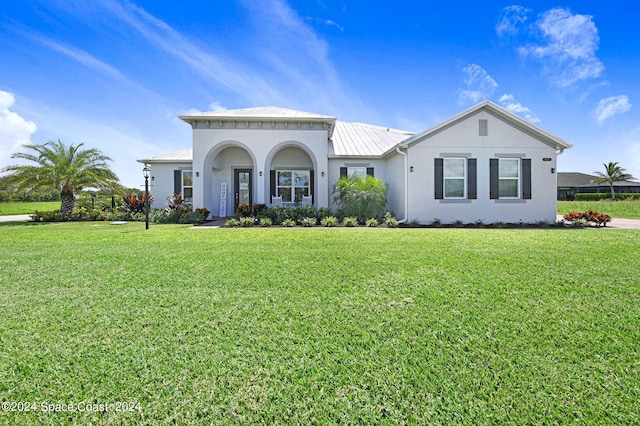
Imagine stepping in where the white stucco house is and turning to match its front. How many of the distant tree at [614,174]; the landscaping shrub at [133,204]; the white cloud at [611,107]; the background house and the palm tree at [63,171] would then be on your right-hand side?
2

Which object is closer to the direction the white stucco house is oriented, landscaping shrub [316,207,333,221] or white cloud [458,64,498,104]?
the landscaping shrub

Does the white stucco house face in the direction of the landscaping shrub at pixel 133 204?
no

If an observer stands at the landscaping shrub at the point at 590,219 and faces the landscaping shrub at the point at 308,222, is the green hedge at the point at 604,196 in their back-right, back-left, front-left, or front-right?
back-right

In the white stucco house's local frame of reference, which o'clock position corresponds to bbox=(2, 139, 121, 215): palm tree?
The palm tree is roughly at 3 o'clock from the white stucco house.

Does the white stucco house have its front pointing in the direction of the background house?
no

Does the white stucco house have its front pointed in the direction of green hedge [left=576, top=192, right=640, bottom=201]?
no

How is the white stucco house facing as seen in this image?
toward the camera

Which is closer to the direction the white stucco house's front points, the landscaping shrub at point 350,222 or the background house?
the landscaping shrub

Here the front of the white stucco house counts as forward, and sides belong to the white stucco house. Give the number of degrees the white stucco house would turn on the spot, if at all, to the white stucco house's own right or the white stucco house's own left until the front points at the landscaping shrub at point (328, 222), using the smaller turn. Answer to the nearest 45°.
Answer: approximately 45° to the white stucco house's own right

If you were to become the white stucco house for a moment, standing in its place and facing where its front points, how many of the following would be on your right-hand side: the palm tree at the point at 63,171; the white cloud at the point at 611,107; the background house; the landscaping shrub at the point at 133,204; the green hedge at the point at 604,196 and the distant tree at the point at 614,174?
2

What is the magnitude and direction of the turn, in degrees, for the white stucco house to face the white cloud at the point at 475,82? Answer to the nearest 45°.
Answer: approximately 135° to its left

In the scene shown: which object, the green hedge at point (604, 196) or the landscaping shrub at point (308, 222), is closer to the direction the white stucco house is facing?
the landscaping shrub

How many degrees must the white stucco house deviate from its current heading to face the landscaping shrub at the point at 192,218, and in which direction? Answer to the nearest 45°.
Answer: approximately 90° to its right
